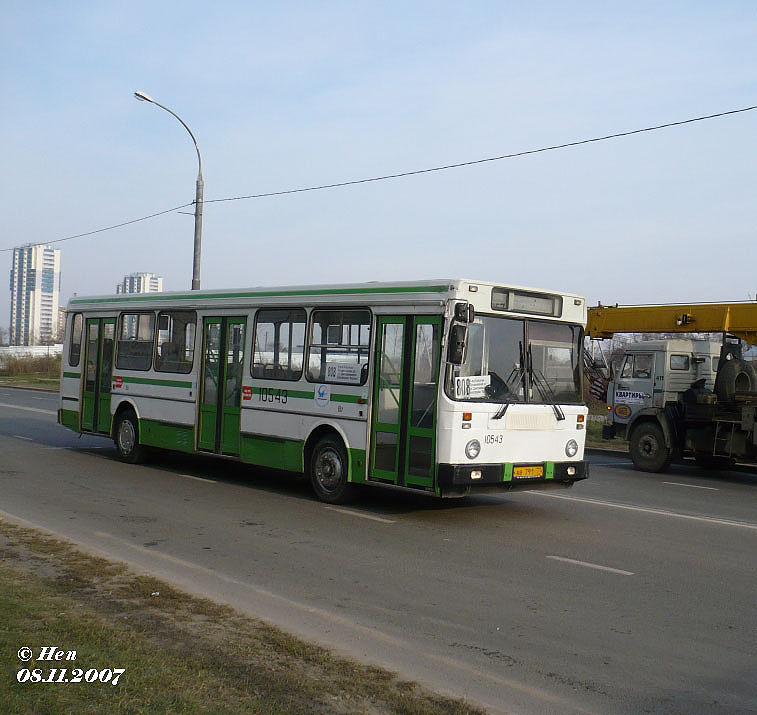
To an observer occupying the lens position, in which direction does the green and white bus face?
facing the viewer and to the right of the viewer

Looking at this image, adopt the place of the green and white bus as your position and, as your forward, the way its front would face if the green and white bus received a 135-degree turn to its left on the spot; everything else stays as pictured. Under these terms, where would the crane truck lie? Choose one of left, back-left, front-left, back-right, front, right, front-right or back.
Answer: front-right

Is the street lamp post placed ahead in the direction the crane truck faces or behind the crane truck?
ahead

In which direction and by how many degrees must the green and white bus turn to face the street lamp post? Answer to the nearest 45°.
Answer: approximately 135° to its left
